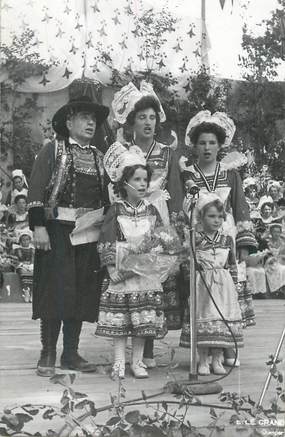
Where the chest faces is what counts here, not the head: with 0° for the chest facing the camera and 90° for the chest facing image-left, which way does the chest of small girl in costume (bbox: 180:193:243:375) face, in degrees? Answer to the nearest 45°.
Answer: approximately 0°

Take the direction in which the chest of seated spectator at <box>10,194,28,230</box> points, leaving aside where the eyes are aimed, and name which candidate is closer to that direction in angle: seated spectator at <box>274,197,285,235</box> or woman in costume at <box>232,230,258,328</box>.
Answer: the woman in costume

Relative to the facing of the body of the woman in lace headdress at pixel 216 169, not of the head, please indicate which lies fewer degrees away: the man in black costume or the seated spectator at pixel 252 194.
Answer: the man in black costume

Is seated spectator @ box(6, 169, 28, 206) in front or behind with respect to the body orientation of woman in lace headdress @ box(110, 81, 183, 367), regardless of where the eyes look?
behind
